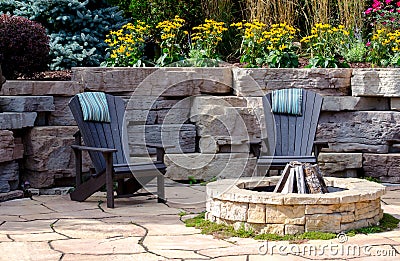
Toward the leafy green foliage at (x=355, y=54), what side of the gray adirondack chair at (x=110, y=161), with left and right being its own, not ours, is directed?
left

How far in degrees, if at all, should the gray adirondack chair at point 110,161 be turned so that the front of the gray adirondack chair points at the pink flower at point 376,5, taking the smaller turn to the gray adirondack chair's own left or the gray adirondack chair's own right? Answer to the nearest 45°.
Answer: approximately 90° to the gray adirondack chair's own left

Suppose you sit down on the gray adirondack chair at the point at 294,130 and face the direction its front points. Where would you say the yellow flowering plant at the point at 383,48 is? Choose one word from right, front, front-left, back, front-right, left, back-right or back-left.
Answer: back-left

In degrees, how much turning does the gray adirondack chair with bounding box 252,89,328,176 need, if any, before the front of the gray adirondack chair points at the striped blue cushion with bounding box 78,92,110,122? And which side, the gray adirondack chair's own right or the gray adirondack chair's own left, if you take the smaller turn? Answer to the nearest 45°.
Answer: approximately 90° to the gray adirondack chair's own right

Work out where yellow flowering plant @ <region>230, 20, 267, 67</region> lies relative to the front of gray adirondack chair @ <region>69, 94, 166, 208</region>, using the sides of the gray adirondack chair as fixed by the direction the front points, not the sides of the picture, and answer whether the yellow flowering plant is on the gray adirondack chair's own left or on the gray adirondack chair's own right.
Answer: on the gray adirondack chair's own left

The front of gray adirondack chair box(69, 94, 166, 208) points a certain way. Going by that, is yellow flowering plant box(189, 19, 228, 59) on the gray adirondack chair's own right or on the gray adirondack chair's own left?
on the gray adirondack chair's own left

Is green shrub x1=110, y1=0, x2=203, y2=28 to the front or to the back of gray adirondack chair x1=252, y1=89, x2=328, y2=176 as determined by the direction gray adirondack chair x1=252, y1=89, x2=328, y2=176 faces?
to the back

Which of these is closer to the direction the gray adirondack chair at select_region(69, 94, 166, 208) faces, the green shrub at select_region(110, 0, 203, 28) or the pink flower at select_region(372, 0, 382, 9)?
the pink flower

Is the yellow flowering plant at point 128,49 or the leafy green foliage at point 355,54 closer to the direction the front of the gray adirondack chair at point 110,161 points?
the leafy green foliage
